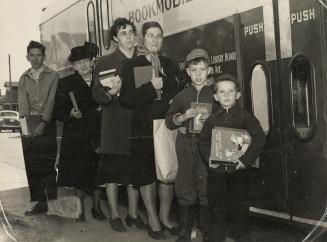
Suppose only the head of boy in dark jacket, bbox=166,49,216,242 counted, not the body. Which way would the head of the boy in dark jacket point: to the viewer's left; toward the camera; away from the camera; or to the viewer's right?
toward the camera

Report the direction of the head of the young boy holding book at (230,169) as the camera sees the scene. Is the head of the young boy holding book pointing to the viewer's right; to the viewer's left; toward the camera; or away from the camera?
toward the camera

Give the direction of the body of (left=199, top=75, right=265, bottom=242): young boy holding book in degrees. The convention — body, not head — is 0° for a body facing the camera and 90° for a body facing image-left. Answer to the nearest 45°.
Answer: approximately 0°

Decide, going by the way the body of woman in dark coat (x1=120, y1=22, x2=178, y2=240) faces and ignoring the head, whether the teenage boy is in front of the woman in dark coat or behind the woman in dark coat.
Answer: behind

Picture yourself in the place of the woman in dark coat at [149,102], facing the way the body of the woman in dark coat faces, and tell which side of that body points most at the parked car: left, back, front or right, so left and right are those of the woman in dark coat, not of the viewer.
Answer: back

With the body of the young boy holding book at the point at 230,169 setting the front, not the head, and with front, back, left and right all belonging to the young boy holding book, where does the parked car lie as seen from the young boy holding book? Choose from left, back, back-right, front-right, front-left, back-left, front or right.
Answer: back-right

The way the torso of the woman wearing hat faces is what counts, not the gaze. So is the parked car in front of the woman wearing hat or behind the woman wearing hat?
behind

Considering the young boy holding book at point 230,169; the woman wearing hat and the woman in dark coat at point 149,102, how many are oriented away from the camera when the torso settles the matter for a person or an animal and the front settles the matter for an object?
0

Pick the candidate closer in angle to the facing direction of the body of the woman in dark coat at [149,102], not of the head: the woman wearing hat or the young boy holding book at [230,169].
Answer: the young boy holding book

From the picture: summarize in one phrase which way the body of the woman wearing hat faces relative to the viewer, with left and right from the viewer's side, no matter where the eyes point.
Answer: facing the viewer and to the right of the viewer

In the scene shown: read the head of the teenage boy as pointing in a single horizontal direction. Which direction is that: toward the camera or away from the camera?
toward the camera
